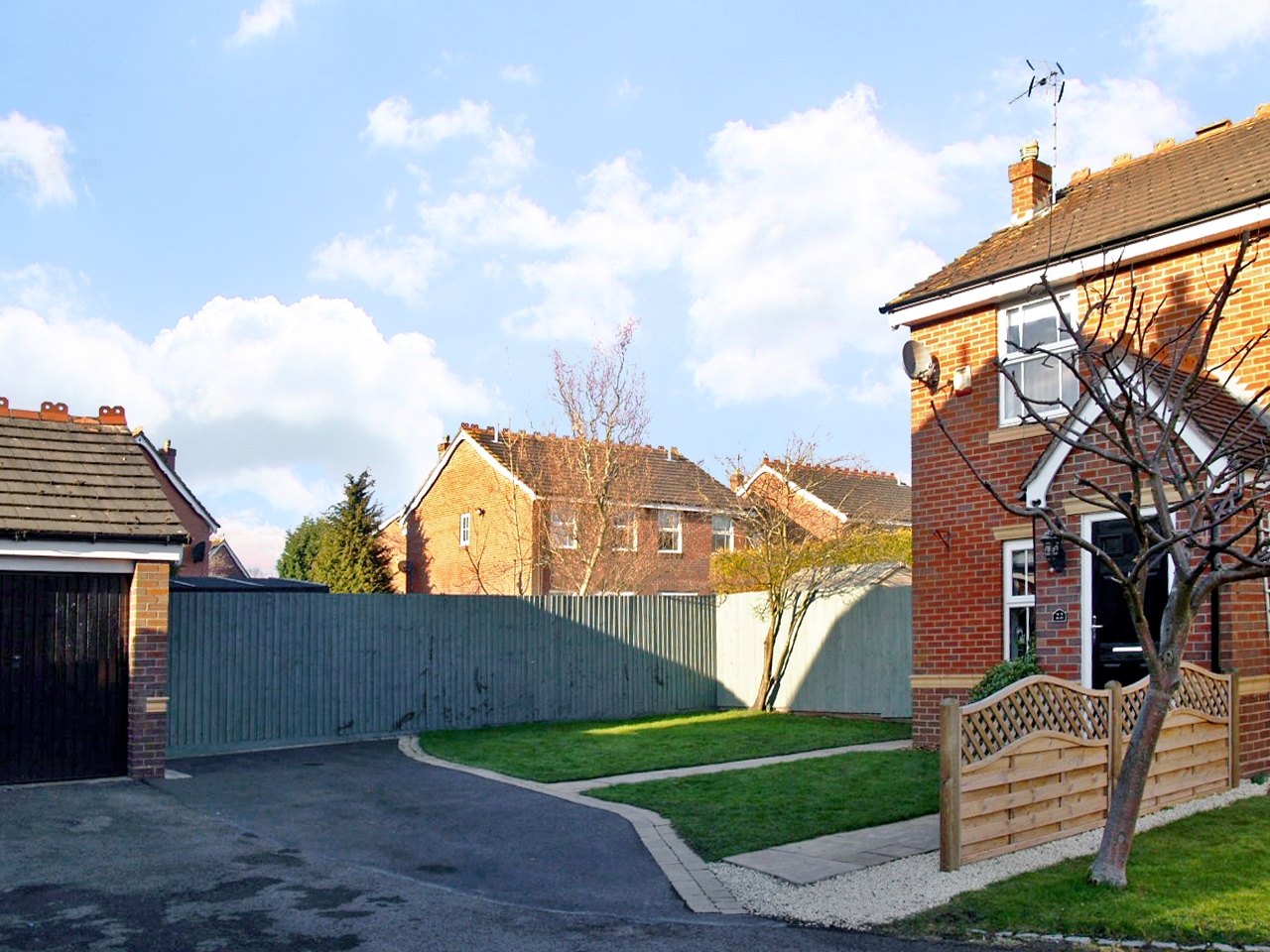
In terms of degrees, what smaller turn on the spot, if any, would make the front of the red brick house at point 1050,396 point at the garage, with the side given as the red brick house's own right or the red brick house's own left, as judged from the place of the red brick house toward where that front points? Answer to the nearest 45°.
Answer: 0° — it already faces it

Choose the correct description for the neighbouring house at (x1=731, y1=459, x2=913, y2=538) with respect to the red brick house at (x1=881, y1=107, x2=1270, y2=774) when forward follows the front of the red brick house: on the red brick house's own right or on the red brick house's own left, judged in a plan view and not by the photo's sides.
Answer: on the red brick house's own right

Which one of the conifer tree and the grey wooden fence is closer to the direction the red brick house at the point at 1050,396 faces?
the grey wooden fence

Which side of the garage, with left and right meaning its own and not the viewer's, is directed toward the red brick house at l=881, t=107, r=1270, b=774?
left

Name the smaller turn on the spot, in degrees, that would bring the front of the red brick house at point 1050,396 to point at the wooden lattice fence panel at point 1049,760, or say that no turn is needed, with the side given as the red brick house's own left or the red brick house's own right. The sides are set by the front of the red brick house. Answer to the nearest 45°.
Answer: approximately 45° to the red brick house's own left

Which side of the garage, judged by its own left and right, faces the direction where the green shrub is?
left
